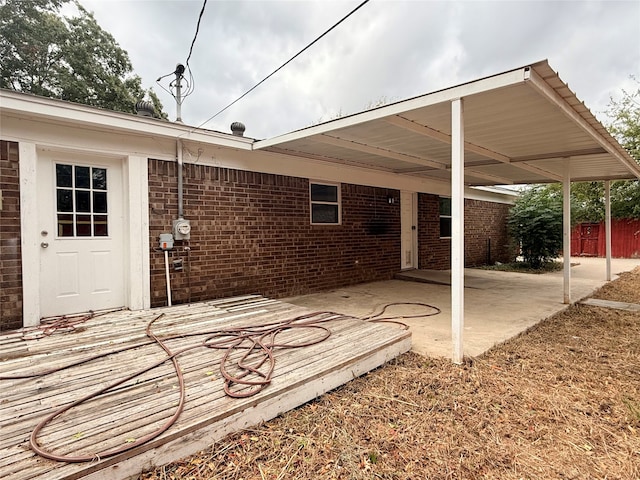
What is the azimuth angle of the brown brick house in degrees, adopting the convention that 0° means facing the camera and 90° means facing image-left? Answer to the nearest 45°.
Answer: approximately 315°

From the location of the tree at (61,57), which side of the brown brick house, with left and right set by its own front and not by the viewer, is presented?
front

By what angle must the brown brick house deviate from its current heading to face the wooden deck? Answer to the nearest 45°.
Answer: approximately 45° to its right

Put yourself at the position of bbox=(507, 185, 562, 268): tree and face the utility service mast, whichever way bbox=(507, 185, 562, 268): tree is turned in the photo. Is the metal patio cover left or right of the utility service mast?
left

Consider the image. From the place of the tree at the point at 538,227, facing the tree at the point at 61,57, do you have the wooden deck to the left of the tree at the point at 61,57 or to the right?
left
